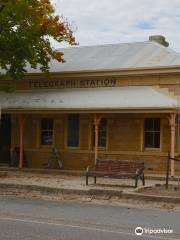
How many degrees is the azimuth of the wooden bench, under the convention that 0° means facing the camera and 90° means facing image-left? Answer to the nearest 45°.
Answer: approximately 45°
